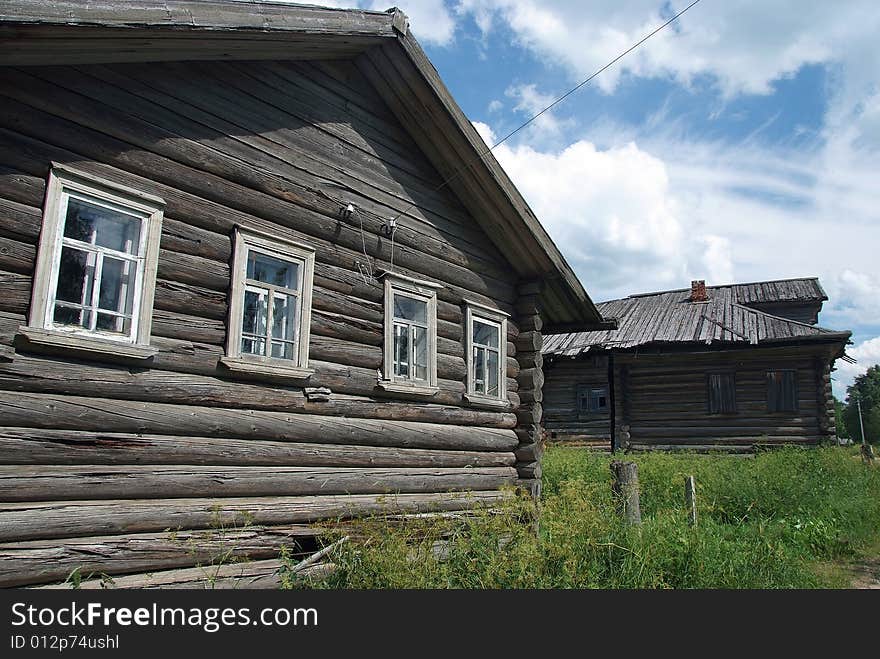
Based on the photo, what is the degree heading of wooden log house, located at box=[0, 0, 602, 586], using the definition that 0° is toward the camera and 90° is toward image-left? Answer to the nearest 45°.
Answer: approximately 315°

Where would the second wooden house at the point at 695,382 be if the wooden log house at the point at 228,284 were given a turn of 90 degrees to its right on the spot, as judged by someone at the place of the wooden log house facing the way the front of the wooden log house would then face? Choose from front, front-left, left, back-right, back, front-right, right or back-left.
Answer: back

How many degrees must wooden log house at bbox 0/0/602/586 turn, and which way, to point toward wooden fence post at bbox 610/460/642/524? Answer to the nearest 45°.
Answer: approximately 45° to its left
